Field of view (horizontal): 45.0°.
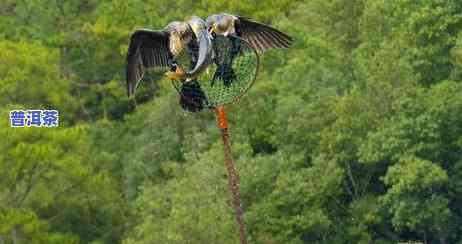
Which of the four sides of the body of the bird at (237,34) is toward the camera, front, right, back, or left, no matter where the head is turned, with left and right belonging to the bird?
front
